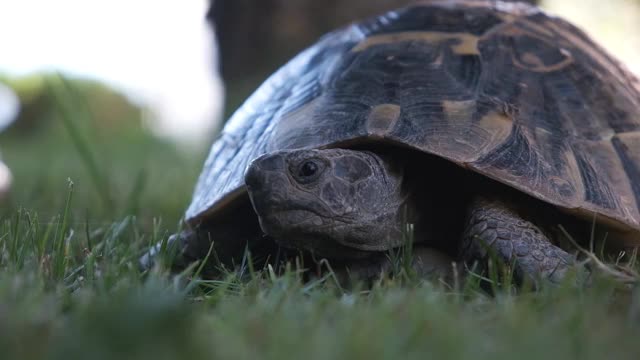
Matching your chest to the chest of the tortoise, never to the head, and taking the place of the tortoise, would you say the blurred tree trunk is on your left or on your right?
on your right

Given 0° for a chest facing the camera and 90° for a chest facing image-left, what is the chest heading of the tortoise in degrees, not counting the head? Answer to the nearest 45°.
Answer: approximately 45°
